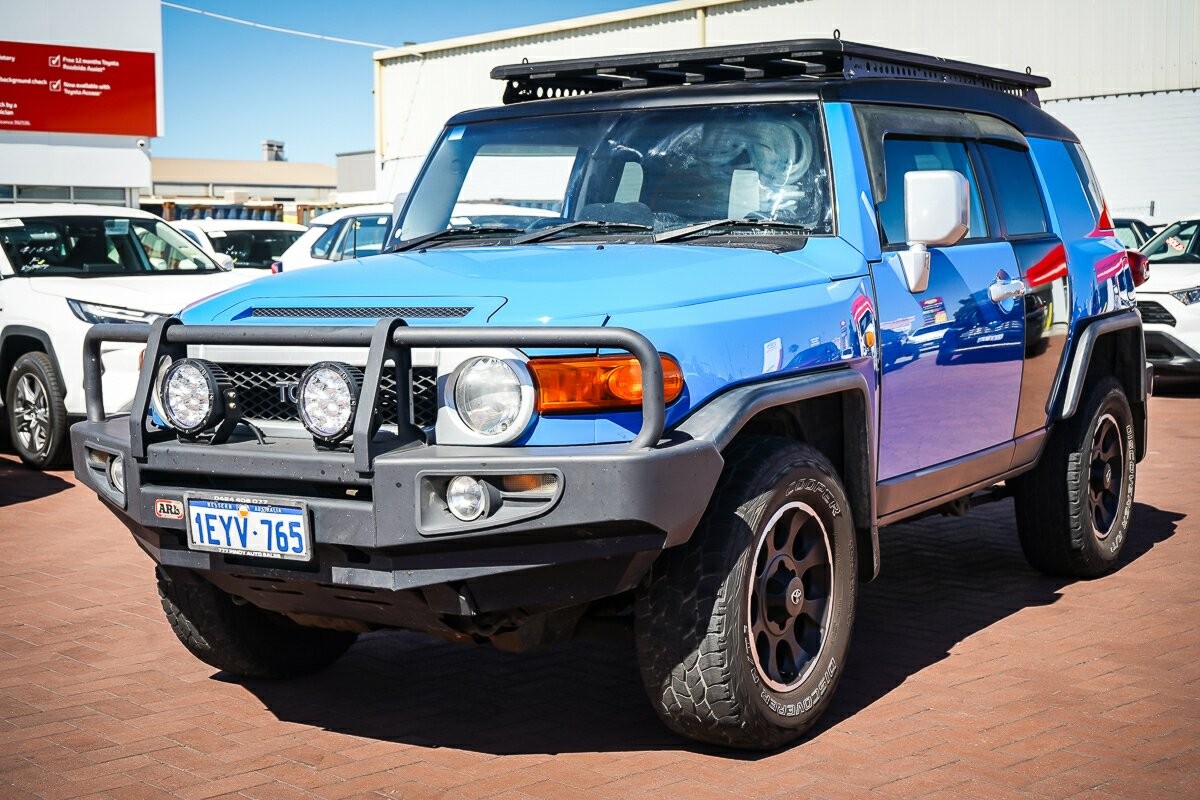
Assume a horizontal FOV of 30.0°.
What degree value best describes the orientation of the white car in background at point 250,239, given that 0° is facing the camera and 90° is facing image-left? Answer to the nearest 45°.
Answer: approximately 315°

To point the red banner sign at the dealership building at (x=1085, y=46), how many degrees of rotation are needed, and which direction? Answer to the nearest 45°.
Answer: approximately 90° to its left

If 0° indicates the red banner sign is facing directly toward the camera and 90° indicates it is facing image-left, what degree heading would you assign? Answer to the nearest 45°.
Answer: approximately 0°

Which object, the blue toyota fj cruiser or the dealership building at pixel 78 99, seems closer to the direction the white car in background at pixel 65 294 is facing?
the blue toyota fj cruiser

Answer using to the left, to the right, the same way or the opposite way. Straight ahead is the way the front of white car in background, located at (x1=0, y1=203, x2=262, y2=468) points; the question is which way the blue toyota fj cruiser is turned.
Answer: to the right

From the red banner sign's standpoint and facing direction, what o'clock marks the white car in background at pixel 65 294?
The white car in background is roughly at 12 o'clock from the red banner sign.

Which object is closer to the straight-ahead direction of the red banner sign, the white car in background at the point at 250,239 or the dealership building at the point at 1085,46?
the white car in background

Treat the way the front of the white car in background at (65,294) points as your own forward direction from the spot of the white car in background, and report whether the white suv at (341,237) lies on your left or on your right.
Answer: on your left

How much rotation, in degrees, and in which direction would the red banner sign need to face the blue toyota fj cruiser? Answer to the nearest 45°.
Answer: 0° — it already faces it

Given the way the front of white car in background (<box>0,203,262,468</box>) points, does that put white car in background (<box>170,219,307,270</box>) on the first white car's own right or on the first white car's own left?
on the first white car's own left
